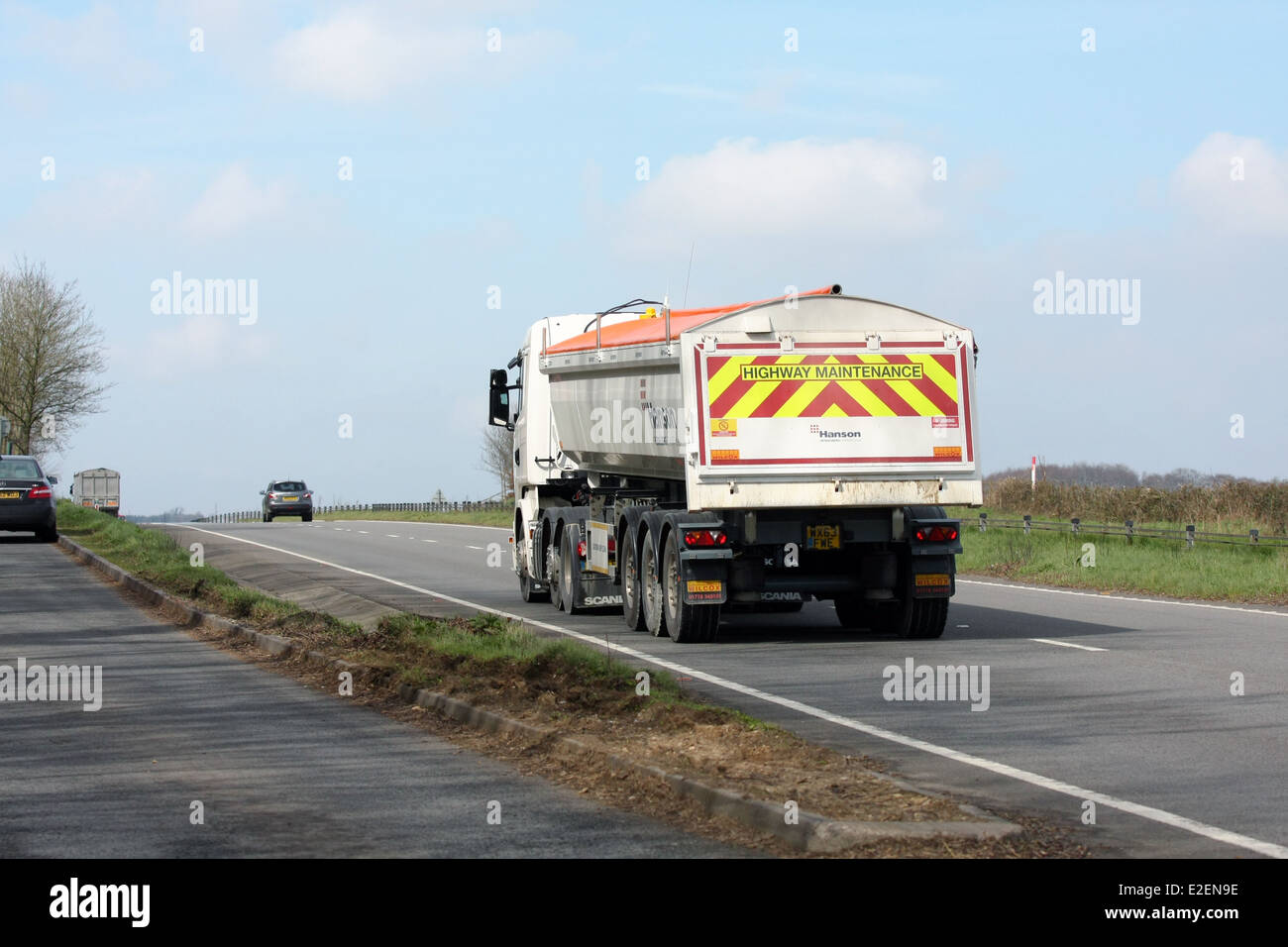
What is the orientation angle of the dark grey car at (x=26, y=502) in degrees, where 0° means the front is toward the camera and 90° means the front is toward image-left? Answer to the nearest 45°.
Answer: approximately 180°

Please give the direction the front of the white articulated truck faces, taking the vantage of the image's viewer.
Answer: facing away from the viewer and to the left of the viewer

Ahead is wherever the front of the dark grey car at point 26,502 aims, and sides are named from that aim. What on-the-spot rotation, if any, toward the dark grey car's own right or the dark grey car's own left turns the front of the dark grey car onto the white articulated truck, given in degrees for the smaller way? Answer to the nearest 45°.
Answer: approximately 180°

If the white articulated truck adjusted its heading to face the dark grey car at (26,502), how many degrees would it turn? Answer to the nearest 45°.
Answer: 0° — it already faces it
